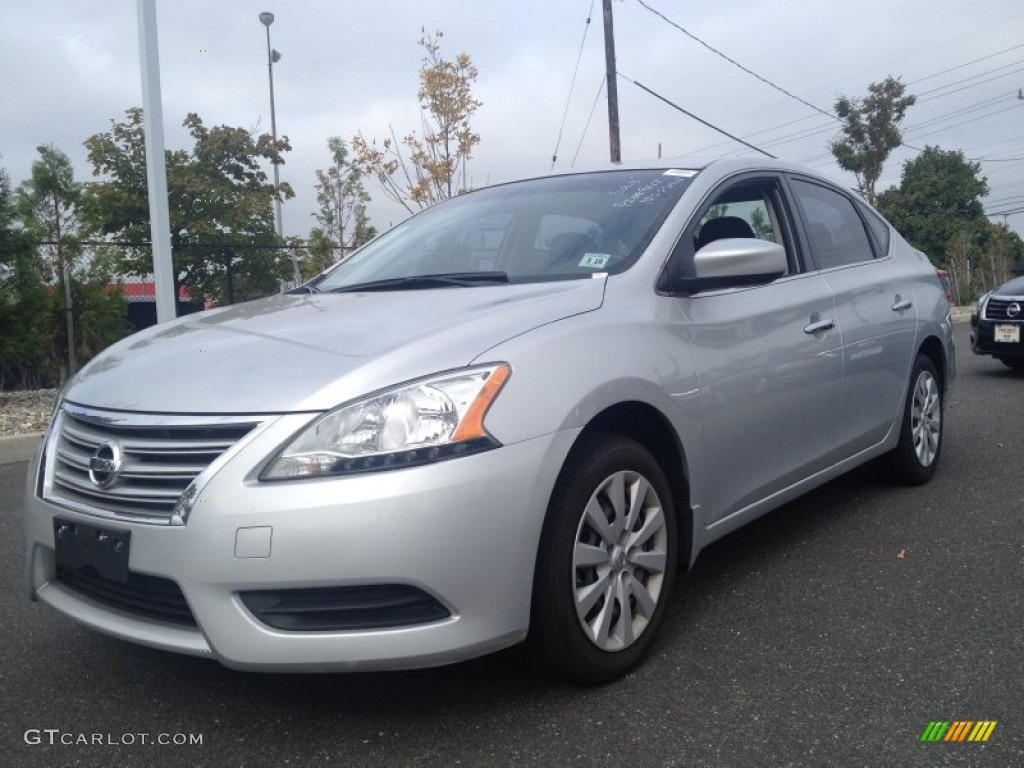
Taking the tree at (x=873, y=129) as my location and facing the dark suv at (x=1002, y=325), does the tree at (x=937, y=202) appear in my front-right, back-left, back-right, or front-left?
back-left

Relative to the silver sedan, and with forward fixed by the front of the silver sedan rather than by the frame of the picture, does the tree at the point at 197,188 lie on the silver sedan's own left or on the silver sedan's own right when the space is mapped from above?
on the silver sedan's own right

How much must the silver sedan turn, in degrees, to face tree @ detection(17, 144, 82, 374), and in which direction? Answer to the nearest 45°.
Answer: approximately 90° to its right

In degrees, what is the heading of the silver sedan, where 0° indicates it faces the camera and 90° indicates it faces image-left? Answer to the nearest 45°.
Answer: approximately 45°

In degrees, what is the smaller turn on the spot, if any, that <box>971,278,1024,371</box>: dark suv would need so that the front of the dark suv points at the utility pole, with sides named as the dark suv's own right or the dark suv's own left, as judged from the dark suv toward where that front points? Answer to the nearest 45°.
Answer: approximately 90° to the dark suv's own right

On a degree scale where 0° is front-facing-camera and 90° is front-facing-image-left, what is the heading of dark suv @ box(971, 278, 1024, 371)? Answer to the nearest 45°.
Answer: approximately 45°

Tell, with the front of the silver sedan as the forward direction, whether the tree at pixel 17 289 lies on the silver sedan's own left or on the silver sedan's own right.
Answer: on the silver sedan's own right

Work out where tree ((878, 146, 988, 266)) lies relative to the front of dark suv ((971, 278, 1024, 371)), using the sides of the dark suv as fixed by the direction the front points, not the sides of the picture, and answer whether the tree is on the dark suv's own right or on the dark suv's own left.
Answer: on the dark suv's own right
